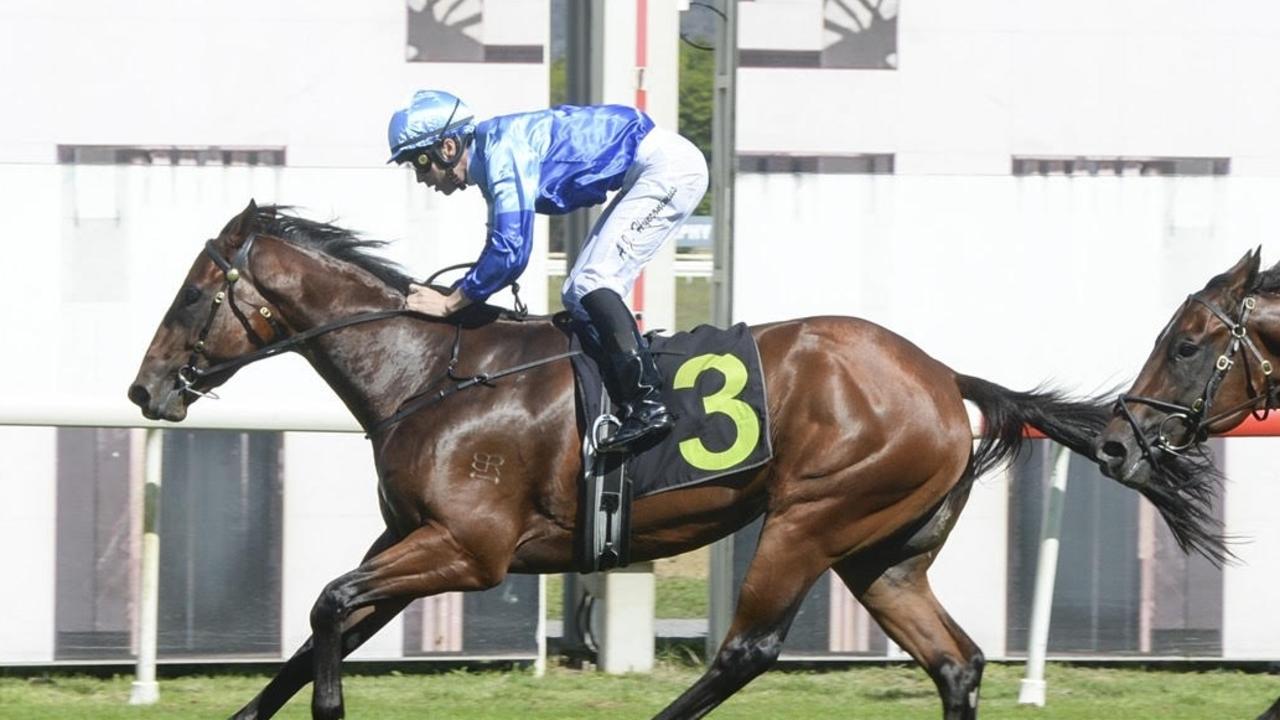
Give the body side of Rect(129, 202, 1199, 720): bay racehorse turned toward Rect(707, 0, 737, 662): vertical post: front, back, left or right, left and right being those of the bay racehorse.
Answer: right

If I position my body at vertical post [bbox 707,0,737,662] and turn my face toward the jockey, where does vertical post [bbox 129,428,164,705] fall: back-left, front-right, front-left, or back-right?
front-right

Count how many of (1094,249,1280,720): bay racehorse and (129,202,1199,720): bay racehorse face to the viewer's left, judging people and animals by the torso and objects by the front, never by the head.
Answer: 2

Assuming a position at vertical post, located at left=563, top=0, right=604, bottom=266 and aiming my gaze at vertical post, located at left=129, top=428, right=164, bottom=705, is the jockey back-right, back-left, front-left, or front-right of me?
front-left

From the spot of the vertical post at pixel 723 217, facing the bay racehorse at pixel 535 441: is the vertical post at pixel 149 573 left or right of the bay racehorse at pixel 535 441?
right

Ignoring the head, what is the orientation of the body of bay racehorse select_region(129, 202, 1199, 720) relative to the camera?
to the viewer's left

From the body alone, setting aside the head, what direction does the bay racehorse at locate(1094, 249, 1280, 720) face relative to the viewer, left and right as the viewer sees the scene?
facing to the left of the viewer

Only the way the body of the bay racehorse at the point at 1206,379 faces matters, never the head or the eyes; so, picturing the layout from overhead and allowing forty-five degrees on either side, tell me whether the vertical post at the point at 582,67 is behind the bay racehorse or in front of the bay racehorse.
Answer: in front

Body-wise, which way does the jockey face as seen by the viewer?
to the viewer's left

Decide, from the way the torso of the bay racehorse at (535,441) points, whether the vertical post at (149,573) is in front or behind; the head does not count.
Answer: in front

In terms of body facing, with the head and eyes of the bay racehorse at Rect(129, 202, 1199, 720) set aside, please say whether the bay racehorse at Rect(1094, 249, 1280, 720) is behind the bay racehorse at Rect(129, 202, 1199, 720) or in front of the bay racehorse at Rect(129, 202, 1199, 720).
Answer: behind

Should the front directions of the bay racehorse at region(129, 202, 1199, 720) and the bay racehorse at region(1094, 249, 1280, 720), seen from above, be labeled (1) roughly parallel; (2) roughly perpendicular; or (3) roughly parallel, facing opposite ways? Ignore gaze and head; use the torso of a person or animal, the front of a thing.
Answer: roughly parallel

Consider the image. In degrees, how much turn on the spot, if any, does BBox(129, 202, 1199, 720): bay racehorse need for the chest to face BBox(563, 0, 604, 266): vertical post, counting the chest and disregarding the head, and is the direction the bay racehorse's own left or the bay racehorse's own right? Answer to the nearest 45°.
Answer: approximately 90° to the bay racehorse's own right

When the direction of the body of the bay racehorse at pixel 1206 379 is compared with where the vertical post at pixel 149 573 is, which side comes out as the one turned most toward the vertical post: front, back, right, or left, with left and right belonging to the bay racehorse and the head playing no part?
front
